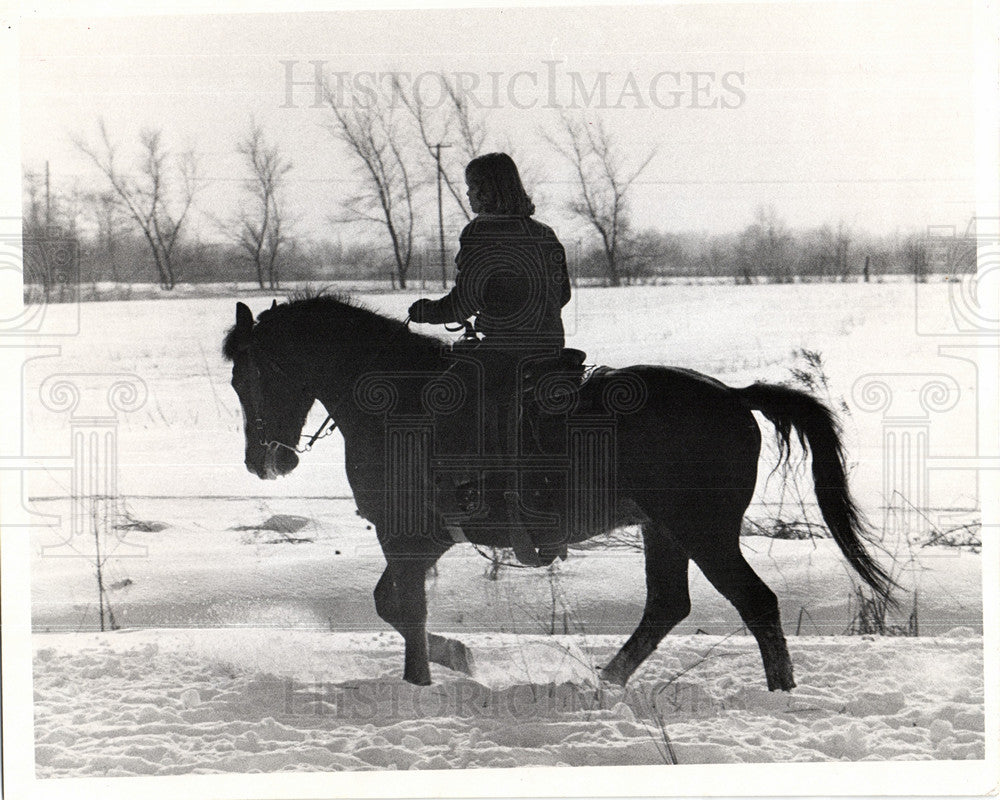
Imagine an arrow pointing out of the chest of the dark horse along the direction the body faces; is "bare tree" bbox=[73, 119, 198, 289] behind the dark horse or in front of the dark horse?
in front

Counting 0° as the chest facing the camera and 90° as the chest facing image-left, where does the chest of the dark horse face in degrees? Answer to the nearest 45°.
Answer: approximately 90°

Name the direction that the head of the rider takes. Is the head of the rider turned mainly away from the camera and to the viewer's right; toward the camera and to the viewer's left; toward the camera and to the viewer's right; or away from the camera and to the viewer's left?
away from the camera and to the viewer's left

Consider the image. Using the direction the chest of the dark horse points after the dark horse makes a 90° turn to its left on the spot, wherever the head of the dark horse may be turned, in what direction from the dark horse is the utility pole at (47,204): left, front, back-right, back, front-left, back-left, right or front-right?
back
